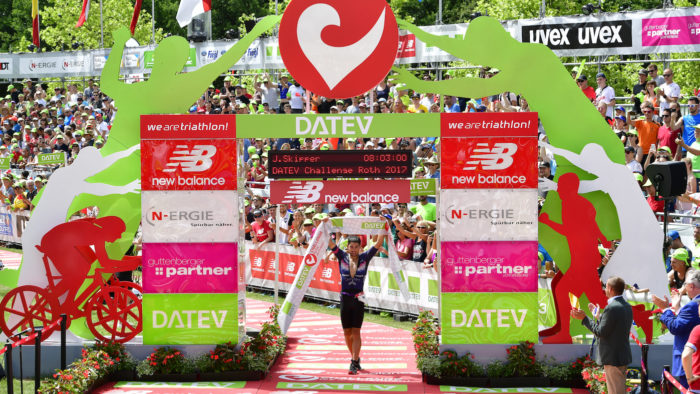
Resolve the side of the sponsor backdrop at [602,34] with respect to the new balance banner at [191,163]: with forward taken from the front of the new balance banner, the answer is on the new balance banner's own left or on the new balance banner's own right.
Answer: on the new balance banner's own left

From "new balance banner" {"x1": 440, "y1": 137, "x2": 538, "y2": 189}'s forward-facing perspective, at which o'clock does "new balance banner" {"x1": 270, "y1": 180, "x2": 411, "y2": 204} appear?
"new balance banner" {"x1": 270, "y1": 180, "x2": 411, "y2": 204} is roughly at 3 o'clock from "new balance banner" {"x1": 440, "y1": 137, "x2": 538, "y2": 189}.

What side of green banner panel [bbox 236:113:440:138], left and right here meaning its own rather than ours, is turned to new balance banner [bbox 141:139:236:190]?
right

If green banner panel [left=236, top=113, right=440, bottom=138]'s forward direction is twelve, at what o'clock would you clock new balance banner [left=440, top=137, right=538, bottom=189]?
The new balance banner is roughly at 9 o'clock from the green banner panel.
